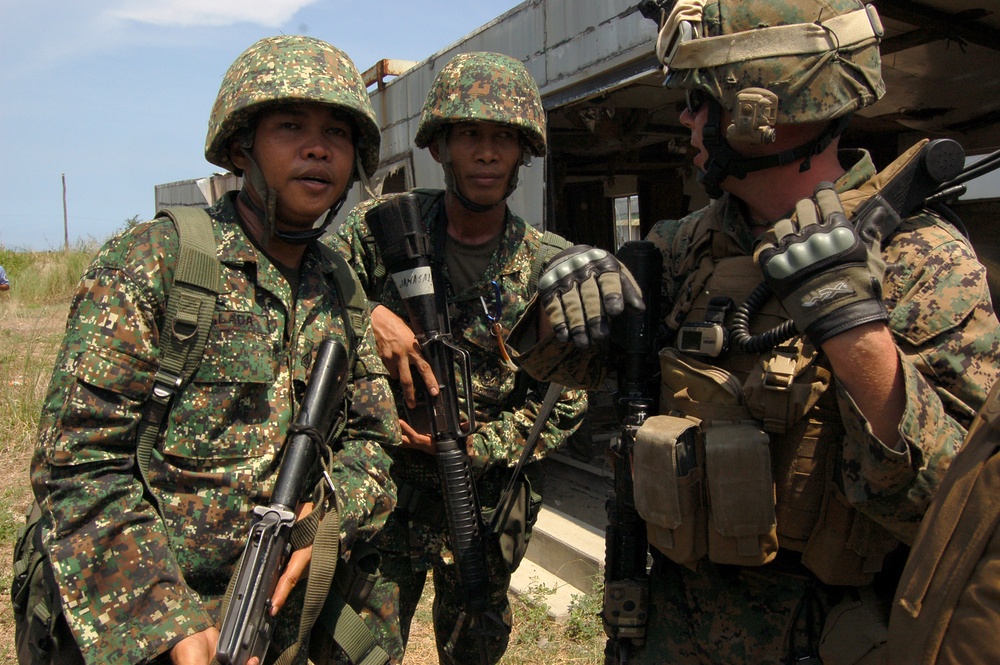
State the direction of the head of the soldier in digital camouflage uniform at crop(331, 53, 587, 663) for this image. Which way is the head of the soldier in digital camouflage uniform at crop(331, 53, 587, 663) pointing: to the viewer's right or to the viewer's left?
to the viewer's right

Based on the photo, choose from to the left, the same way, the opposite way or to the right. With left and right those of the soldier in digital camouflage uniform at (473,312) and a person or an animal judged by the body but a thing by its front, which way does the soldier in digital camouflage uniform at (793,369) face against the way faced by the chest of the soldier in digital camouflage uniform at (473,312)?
to the right

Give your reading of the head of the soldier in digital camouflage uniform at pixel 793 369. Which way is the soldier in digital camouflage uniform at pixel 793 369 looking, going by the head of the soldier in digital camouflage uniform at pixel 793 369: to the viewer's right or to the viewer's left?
to the viewer's left

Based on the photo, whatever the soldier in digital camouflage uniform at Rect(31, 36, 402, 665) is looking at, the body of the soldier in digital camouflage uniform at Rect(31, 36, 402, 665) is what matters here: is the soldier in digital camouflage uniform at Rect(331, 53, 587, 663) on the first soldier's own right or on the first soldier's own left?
on the first soldier's own left

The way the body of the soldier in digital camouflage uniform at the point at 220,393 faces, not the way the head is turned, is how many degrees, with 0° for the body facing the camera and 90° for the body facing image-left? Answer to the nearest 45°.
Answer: approximately 315°

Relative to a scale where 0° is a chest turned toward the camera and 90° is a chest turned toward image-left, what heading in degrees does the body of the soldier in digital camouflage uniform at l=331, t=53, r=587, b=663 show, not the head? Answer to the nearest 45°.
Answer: approximately 0°

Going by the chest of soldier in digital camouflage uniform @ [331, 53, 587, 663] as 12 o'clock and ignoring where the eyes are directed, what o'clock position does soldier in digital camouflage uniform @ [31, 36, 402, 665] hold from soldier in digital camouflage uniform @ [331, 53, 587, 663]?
soldier in digital camouflage uniform @ [31, 36, 402, 665] is roughly at 1 o'clock from soldier in digital camouflage uniform @ [331, 53, 587, 663].
